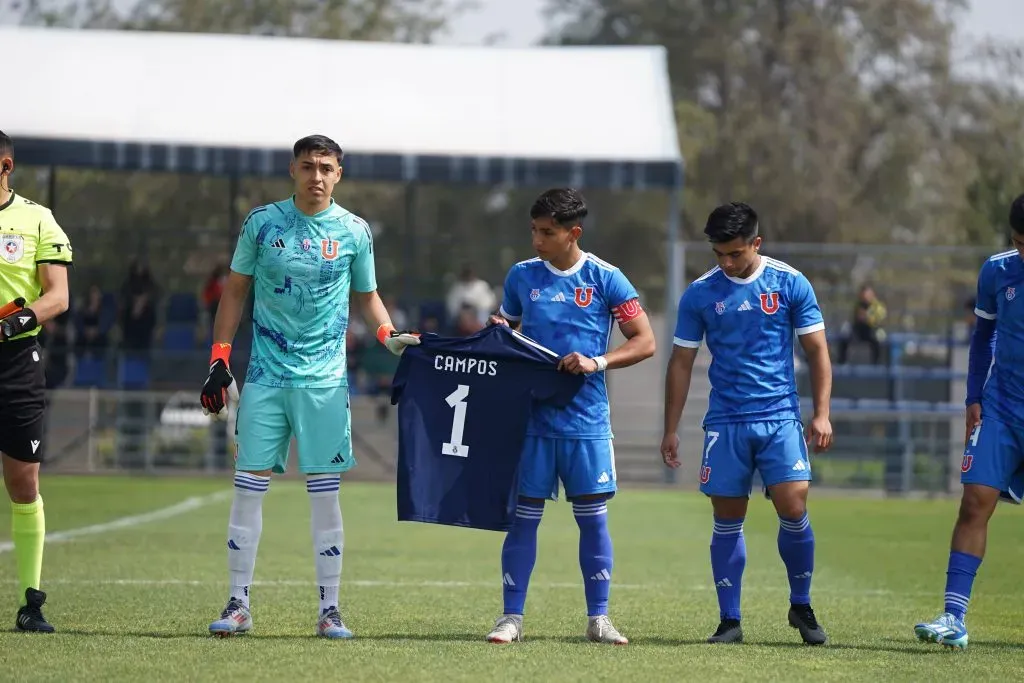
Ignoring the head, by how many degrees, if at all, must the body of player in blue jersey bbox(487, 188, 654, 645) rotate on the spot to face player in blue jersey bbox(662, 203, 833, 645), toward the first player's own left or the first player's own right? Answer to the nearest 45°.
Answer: approximately 90° to the first player's own left

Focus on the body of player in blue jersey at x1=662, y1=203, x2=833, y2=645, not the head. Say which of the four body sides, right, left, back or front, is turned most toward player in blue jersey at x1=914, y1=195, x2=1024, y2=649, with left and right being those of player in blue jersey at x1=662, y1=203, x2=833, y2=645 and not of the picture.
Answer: left

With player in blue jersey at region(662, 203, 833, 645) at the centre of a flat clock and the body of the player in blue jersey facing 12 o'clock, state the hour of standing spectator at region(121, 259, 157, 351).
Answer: The standing spectator is roughly at 5 o'clock from the player in blue jersey.

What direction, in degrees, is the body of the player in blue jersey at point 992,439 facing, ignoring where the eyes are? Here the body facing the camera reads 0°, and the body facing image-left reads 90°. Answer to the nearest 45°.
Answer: approximately 45°

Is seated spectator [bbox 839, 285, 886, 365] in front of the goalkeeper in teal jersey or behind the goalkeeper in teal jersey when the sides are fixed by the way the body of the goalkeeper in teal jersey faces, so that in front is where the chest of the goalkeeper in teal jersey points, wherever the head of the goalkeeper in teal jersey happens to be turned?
behind

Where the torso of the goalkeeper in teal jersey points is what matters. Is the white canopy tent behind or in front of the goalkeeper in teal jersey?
behind

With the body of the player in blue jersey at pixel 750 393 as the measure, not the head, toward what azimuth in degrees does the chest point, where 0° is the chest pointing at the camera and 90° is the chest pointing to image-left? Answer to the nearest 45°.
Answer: approximately 0°

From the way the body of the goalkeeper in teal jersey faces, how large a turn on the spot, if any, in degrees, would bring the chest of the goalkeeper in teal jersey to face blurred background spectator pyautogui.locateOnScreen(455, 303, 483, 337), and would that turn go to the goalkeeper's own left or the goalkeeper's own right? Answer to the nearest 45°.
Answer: approximately 180°

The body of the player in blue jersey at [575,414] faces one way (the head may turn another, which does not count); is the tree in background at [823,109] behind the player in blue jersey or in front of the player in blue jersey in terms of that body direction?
behind
